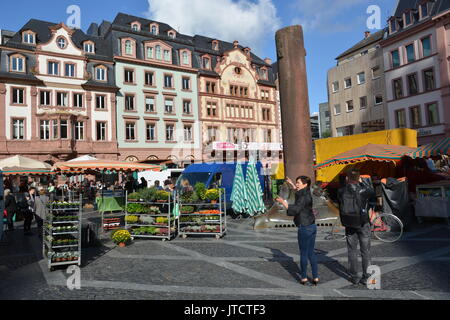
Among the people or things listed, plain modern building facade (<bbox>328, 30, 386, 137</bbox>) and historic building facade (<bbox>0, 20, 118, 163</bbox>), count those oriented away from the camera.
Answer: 0

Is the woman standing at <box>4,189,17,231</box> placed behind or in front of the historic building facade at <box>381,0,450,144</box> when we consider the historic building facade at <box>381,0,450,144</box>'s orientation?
in front

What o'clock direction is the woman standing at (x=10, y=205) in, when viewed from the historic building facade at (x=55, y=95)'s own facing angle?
The woman standing is roughly at 12 o'clock from the historic building facade.

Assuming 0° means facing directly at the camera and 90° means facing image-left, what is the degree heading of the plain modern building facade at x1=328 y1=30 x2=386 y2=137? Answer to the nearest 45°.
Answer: approximately 45°

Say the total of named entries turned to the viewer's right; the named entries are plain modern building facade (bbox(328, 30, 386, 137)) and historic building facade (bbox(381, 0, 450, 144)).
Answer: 0

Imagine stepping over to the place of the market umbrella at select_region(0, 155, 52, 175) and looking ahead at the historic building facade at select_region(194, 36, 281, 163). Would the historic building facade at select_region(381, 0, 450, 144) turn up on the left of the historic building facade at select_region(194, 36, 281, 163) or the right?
right

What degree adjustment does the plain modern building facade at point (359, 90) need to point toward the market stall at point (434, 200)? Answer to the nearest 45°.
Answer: approximately 45° to its left

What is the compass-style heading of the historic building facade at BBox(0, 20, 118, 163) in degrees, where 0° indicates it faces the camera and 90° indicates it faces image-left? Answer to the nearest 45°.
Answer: approximately 0°

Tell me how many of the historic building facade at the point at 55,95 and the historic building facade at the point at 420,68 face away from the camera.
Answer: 0

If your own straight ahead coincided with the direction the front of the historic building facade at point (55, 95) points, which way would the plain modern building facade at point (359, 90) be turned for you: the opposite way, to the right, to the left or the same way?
to the right

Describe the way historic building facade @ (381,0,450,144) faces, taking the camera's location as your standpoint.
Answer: facing the viewer and to the left of the viewer

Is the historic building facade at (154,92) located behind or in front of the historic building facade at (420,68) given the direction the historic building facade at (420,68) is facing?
in front

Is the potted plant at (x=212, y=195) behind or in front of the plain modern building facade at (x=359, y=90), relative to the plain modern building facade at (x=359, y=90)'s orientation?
in front

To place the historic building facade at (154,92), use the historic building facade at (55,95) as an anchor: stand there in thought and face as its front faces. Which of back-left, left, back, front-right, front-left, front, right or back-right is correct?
left

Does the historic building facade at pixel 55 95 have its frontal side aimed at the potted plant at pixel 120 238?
yes
